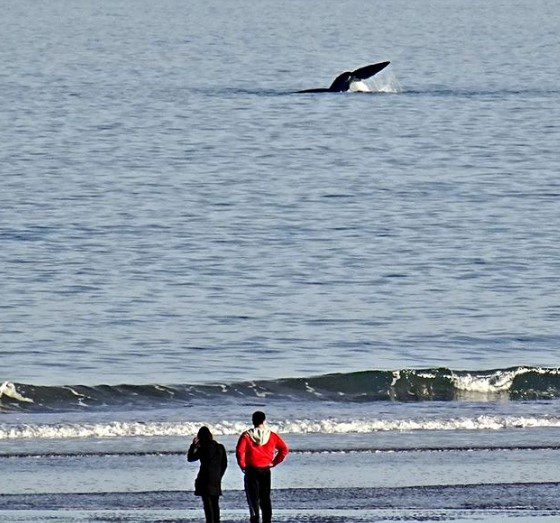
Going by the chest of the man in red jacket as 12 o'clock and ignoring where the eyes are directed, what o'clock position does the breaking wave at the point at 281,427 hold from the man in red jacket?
The breaking wave is roughly at 12 o'clock from the man in red jacket.

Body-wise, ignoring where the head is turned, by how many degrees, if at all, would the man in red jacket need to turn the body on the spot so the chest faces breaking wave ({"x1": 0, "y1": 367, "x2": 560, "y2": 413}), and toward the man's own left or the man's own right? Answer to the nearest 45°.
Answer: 0° — they already face it

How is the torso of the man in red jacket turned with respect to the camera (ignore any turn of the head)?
away from the camera

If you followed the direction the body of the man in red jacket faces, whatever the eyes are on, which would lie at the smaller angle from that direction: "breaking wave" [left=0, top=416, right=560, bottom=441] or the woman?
the breaking wave

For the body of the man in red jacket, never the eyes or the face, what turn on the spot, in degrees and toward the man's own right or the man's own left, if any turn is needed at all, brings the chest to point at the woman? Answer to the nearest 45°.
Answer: approximately 90° to the man's own left

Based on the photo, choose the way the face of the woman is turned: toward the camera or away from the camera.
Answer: away from the camera
